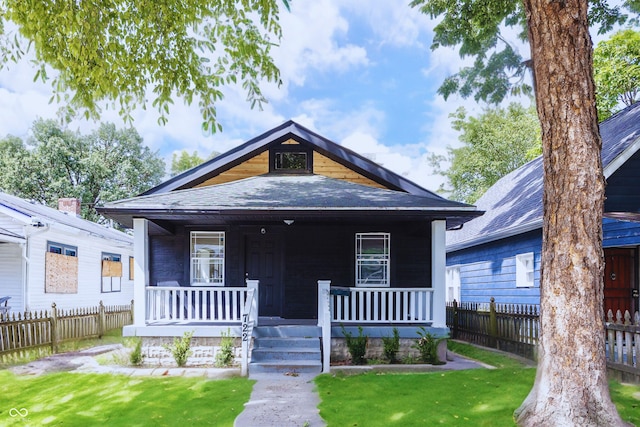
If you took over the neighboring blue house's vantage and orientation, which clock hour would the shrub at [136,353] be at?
The shrub is roughly at 3 o'clock from the neighboring blue house.

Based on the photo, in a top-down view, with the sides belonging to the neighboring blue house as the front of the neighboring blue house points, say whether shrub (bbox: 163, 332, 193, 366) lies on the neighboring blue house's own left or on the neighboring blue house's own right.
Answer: on the neighboring blue house's own right

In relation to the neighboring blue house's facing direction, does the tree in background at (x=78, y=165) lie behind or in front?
behind

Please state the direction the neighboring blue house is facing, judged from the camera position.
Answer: facing the viewer and to the right of the viewer

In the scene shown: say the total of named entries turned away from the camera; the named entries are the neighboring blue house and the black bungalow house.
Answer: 0

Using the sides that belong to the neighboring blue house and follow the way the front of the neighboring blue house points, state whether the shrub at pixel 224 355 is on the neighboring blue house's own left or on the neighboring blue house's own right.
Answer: on the neighboring blue house's own right

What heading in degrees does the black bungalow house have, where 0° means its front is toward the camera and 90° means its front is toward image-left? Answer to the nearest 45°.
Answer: approximately 0°

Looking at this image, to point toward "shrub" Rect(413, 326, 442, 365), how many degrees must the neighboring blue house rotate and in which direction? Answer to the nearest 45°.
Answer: approximately 45° to its right

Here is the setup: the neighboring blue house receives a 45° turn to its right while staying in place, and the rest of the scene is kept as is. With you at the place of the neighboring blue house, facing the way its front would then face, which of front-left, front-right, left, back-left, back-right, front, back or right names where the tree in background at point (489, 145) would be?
back

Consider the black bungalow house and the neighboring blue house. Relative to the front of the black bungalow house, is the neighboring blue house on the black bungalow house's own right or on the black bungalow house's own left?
on the black bungalow house's own left

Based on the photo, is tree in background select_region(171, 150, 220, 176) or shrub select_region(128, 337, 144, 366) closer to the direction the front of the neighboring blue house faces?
the shrub
